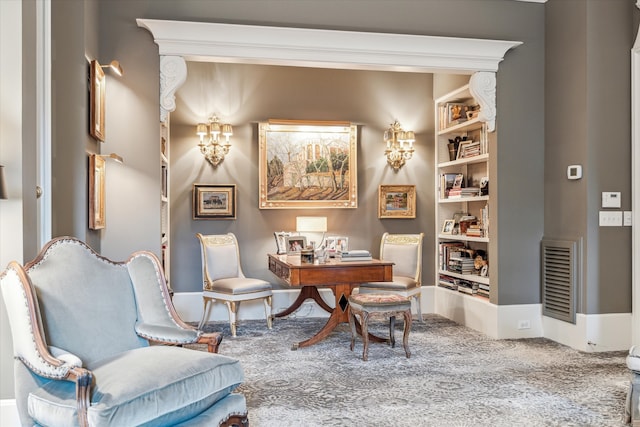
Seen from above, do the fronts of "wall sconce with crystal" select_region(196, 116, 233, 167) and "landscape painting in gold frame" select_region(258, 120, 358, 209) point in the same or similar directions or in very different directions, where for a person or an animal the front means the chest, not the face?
same or similar directions

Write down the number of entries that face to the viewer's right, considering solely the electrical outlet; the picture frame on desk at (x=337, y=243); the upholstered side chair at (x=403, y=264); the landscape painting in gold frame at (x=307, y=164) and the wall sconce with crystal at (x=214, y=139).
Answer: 0

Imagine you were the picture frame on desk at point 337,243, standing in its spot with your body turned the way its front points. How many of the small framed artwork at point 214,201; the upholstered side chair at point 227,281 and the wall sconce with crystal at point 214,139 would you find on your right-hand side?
3

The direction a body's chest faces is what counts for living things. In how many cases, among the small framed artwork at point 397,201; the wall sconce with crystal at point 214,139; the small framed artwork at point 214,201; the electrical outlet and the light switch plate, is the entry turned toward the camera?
5

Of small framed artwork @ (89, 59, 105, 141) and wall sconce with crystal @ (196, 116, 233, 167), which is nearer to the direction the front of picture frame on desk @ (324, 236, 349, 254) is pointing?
the small framed artwork

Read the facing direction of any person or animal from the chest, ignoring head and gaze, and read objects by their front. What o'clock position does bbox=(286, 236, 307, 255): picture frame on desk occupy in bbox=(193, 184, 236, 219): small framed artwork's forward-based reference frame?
The picture frame on desk is roughly at 10 o'clock from the small framed artwork.

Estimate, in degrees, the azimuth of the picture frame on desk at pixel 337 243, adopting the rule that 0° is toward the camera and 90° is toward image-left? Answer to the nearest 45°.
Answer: approximately 0°

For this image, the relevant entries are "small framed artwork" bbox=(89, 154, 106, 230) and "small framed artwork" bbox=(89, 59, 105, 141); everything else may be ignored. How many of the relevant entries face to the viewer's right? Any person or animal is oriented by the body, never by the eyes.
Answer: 2

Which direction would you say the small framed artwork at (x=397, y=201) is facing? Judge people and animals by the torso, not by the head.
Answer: toward the camera

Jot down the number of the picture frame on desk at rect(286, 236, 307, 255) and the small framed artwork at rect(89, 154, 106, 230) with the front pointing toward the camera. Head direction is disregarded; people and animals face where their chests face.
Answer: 1

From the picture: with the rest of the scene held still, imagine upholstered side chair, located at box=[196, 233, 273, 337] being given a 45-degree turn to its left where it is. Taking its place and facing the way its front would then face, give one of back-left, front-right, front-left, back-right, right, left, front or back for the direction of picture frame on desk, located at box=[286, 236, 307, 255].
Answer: front

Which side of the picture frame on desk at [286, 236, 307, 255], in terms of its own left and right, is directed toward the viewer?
front

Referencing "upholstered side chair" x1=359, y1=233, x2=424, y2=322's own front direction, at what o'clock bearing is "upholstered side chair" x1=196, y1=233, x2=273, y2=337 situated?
"upholstered side chair" x1=196, y1=233, x2=273, y2=337 is roughly at 1 o'clock from "upholstered side chair" x1=359, y1=233, x2=424, y2=322.

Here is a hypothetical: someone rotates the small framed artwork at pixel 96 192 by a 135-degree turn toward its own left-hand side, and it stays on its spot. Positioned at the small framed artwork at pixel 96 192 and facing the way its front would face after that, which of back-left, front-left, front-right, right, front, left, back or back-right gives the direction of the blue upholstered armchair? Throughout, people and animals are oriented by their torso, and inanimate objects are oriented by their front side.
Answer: back-left

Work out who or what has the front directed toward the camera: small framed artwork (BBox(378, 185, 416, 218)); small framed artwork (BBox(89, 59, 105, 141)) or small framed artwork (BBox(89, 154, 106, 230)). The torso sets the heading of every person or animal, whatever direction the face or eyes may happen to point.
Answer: small framed artwork (BBox(378, 185, 416, 218))

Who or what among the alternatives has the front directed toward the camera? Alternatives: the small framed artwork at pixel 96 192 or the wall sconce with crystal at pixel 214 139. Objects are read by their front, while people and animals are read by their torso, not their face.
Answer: the wall sconce with crystal

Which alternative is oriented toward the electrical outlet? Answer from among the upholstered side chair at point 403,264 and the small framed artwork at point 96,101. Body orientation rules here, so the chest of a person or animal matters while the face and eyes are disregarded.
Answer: the small framed artwork

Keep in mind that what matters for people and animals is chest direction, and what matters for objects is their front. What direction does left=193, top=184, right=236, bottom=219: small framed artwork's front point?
toward the camera
